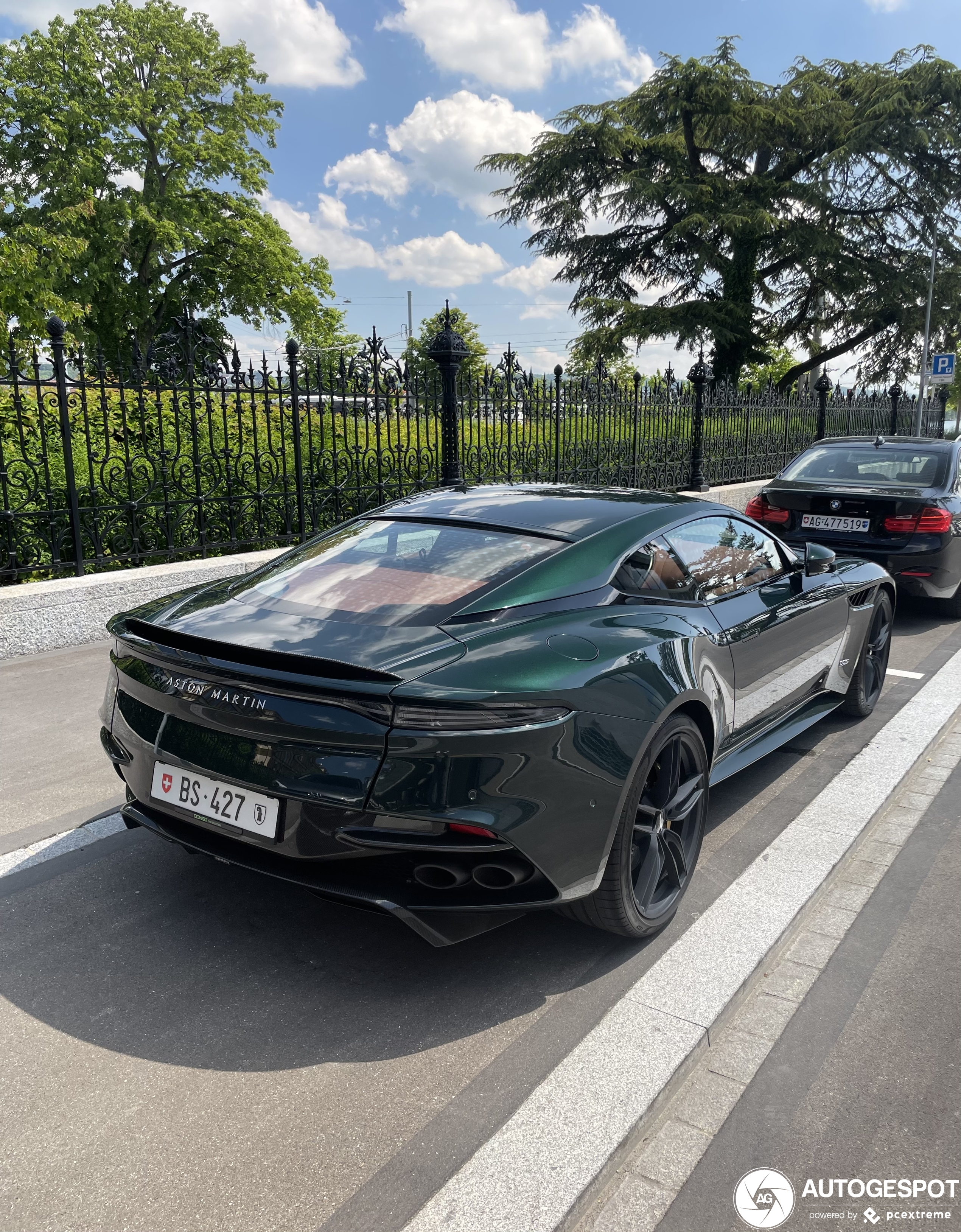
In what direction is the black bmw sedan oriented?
away from the camera

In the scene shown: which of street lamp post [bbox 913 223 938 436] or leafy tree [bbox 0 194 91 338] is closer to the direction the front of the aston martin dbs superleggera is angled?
the street lamp post

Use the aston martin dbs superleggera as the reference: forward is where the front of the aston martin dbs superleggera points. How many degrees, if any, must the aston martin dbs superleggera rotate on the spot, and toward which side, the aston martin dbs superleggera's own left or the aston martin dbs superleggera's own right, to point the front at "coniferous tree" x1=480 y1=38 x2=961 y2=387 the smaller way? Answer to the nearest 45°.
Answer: approximately 45° to the aston martin dbs superleggera's own left

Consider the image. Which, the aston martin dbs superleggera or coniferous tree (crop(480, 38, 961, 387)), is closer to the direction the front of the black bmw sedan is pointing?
the coniferous tree

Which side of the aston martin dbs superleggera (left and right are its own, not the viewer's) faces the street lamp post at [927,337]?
front

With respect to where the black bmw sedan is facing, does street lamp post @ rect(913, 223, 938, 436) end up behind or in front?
in front

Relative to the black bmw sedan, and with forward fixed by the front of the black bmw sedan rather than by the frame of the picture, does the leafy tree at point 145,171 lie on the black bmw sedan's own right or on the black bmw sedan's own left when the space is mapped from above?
on the black bmw sedan's own left

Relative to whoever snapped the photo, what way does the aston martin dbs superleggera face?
facing away from the viewer and to the right of the viewer

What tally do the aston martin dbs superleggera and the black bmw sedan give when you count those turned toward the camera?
0

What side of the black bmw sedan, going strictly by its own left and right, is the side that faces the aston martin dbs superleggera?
back

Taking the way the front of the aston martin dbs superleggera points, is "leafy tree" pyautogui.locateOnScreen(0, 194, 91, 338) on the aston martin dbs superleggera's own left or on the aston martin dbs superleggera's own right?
on the aston martin dbs superleggera's own left

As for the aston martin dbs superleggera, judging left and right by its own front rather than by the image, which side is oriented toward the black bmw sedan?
front

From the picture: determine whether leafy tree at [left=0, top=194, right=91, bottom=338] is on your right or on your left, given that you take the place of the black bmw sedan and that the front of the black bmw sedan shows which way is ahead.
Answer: on your left
